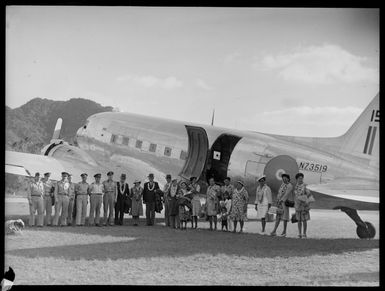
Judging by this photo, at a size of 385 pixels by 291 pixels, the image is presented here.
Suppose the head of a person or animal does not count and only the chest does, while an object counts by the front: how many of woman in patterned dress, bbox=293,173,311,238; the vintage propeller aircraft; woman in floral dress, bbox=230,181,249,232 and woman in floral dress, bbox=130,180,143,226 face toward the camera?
3

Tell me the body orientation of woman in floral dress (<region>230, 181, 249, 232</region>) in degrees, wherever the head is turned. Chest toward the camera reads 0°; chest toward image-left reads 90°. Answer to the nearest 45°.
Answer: approximately 0°

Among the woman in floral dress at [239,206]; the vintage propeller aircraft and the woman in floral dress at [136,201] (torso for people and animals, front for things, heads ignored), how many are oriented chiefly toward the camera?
2

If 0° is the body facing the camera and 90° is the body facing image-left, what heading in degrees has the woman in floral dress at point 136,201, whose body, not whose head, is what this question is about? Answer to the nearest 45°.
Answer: approximately 0°

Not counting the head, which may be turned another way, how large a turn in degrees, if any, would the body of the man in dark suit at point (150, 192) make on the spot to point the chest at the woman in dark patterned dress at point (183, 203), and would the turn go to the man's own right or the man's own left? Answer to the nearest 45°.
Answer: approximately 45° to the man's own left
